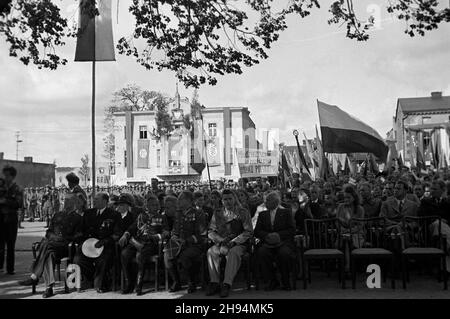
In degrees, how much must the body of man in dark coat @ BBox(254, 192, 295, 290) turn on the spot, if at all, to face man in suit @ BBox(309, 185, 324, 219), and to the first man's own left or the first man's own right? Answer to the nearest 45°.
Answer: approximately 135° to the first man's own left

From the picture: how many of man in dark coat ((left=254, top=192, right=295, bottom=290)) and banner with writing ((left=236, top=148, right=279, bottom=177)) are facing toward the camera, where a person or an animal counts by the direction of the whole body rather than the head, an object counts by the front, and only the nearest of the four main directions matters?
2

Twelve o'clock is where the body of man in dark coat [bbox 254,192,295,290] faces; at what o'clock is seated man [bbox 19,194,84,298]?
The seated man is roughly at 3 o'clock from the man in dark coat.

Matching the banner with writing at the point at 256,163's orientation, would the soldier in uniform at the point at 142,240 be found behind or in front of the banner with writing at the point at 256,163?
in front

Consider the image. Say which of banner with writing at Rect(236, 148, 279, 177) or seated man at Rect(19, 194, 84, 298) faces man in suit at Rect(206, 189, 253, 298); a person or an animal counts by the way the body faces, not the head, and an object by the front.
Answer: the banner with writing

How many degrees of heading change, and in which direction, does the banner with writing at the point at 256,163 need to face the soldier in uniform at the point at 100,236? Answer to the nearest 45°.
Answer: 0° — it already faces them

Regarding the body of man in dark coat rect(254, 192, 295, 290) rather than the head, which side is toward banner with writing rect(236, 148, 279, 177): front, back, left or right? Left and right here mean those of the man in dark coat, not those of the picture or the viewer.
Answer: back

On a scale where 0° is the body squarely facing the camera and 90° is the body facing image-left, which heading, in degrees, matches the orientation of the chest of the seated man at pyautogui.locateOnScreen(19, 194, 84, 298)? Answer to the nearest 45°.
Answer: approximately 45°

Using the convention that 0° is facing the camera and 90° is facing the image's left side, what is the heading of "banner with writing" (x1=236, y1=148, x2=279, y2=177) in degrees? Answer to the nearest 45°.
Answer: approximately 0°

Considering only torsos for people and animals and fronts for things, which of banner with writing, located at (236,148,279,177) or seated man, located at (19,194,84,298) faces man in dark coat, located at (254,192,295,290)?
the banner with writing

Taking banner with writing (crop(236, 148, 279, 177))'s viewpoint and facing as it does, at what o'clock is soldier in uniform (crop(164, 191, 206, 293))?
The soldier in uniform is roughly at 12 o'clock from the banner with writing.
